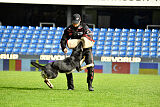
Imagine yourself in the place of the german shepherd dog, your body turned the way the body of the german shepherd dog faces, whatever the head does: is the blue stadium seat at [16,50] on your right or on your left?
on your left

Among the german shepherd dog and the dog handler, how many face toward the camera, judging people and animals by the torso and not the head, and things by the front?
1

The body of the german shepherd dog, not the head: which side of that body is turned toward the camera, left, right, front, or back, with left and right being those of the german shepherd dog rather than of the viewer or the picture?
right

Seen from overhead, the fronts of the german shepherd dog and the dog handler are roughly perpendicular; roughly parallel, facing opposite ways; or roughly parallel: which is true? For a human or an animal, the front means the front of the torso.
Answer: roughly perpendicular
